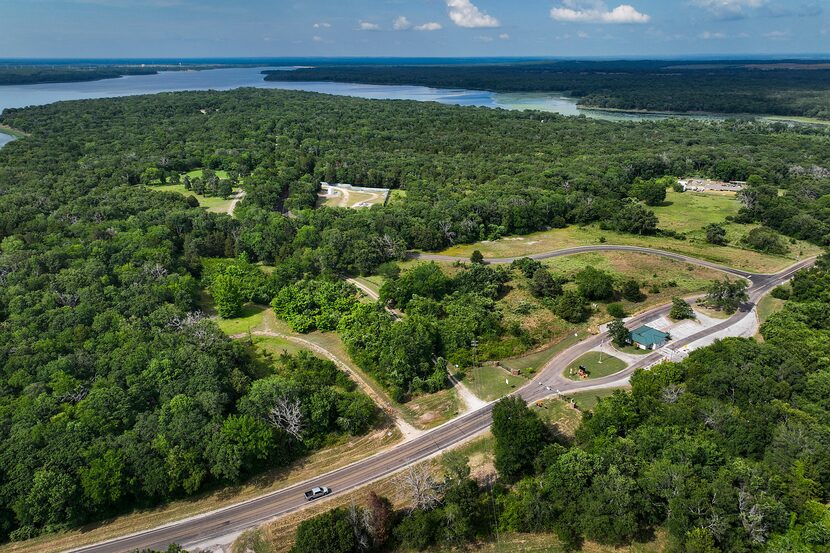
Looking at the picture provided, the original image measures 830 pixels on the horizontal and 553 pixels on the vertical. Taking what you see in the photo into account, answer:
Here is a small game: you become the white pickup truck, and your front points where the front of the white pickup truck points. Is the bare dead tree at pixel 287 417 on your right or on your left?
on your left

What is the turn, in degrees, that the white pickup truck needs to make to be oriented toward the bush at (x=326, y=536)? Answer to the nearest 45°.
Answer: approximately 135° to its right

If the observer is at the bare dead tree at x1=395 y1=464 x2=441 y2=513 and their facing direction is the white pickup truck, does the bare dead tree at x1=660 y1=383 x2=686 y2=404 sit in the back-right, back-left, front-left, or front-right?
back-right

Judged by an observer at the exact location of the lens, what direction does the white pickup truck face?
facing away from the viewer and to the right of the viewer

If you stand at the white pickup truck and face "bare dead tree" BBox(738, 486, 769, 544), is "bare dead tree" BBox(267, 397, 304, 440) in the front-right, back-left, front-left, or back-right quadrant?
back-left

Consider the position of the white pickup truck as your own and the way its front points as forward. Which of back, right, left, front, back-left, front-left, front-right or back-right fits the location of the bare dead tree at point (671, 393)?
front-right

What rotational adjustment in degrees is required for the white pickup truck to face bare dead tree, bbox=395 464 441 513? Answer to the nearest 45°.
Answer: approximately 90° to its right

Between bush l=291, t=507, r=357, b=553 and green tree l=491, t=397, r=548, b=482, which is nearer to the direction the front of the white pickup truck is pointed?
the green tree

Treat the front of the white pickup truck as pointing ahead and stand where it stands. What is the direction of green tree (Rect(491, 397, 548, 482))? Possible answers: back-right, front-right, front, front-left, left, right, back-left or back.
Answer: front-right

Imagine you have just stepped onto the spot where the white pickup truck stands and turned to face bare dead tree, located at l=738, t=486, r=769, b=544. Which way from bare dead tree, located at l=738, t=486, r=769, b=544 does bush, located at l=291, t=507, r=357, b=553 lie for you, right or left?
right
